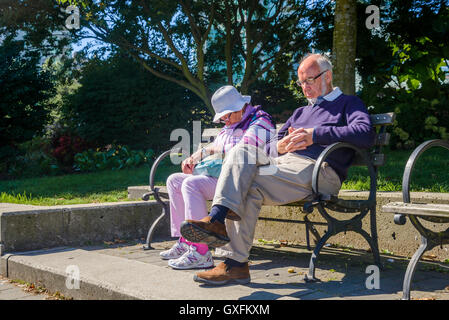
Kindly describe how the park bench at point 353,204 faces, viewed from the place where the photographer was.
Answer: facing the viewer and to the left of the viewer

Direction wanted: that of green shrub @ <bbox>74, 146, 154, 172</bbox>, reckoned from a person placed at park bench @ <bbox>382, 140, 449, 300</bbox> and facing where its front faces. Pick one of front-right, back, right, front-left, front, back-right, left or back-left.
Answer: right

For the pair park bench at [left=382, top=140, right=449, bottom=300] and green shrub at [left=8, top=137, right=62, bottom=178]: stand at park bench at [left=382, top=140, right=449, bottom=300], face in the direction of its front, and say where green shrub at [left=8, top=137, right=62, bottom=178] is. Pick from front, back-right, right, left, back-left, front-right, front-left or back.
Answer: right

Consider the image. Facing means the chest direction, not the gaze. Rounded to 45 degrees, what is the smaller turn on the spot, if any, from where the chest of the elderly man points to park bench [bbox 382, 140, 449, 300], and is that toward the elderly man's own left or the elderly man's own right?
approximately 90° to the elderly man's own left

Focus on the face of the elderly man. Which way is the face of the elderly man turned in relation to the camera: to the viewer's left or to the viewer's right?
to the viewer's left

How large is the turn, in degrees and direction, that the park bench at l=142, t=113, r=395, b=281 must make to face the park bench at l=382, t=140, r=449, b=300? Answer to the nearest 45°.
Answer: approximately 45° to its left

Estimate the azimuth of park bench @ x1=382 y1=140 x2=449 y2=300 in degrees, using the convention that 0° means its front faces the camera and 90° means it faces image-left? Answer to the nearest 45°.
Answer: approximately 45°

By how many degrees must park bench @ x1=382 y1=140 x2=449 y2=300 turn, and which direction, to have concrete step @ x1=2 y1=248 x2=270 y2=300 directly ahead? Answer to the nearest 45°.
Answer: approximately 45° to its right

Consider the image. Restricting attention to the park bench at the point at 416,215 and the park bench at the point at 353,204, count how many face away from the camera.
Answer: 0

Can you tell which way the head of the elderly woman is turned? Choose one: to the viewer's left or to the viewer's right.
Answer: to the viewer's left

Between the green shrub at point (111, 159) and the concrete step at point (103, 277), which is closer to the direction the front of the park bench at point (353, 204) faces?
the concrete step
